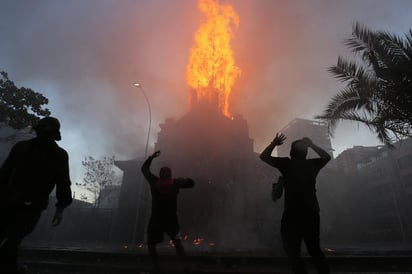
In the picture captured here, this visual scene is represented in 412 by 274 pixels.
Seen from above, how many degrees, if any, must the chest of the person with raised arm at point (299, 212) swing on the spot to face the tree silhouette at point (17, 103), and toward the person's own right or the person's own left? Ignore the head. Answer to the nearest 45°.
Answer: approximately 45° to the person's own left

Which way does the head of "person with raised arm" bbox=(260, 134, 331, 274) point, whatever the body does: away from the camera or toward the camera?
away from the camera

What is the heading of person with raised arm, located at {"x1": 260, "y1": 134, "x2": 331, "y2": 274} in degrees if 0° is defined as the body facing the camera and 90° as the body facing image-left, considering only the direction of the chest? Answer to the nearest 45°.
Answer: approximately 180°

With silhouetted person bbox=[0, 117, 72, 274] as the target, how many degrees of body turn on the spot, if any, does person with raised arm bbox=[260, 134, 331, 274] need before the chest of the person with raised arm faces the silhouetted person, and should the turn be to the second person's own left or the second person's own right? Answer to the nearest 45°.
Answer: approximately 135° to the second person's own left

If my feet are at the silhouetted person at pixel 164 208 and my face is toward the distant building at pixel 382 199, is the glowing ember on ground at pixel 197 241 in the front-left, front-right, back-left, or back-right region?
front-left

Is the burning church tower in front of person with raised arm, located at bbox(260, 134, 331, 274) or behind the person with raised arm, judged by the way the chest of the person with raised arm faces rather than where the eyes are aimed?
in front

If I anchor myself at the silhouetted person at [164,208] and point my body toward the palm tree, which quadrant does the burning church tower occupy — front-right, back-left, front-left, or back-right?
front-left

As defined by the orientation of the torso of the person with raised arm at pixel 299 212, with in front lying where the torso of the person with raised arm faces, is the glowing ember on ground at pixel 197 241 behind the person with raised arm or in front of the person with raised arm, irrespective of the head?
in front

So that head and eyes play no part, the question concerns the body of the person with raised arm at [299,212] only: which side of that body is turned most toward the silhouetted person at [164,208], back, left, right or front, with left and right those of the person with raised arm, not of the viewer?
left

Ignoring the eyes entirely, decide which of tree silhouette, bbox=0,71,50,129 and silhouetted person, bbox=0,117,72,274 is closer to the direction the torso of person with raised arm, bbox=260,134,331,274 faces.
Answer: the tree silhouette
